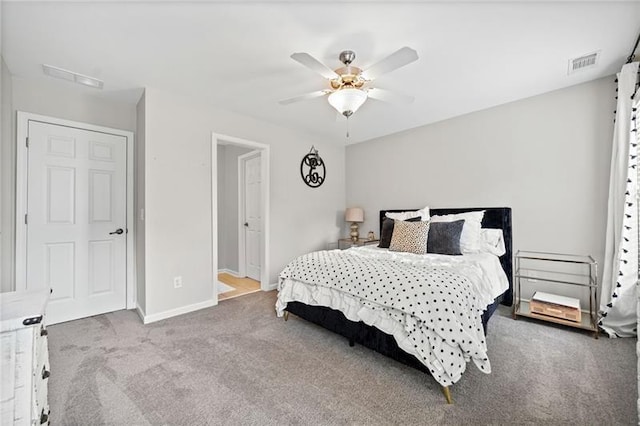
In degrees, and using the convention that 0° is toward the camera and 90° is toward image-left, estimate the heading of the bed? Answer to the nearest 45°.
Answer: approximately 45°

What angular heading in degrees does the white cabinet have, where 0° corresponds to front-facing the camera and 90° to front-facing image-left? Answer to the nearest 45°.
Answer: approximately 270°

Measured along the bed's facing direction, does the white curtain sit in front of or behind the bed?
behind

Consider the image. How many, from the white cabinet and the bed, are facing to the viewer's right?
1

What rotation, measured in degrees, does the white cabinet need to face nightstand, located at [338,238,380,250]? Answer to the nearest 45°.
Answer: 0° — it already faces it

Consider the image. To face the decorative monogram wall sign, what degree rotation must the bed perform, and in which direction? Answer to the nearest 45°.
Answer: approximately 90° to its right
